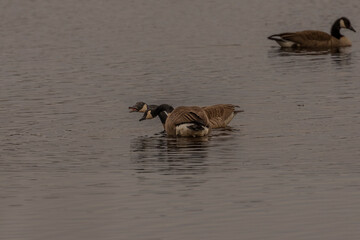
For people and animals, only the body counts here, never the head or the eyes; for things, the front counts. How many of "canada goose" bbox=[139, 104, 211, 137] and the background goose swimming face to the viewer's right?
1

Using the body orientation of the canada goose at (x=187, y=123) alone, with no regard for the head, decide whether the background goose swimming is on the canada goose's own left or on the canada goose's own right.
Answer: on the canada goose's own right

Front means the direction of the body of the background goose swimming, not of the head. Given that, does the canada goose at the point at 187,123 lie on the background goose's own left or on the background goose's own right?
on the background goose's own right

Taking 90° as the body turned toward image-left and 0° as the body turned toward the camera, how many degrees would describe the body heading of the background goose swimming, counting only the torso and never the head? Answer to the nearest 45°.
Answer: approximately 270°

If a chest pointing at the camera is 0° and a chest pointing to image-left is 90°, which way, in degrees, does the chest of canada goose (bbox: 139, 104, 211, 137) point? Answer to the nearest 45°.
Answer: approximately 135°

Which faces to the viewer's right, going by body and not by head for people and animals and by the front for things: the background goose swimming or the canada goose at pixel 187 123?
the background goose swimming
